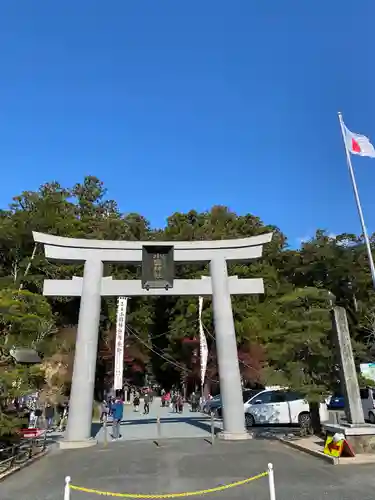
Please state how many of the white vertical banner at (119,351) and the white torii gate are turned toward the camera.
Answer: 2

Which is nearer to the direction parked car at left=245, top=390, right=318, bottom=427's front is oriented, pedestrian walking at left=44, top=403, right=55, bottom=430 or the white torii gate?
the pedestrian walking

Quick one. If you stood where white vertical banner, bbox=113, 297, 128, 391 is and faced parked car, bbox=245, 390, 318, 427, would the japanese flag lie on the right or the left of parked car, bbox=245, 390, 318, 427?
right

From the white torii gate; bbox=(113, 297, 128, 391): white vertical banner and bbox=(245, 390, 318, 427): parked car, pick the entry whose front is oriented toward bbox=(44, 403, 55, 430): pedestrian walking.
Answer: the parked car

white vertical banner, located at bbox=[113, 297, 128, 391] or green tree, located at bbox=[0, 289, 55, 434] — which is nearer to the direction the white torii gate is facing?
the green tree

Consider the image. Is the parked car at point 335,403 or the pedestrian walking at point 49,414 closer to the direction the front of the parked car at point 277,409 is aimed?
the pedestrian walking

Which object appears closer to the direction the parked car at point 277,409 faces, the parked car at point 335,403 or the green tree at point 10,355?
the green tree

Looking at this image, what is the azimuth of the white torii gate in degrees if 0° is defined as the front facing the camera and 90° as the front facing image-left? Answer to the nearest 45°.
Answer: approximately 0°

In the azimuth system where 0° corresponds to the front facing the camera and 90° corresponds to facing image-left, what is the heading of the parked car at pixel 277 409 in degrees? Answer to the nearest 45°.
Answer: approximately 90°
